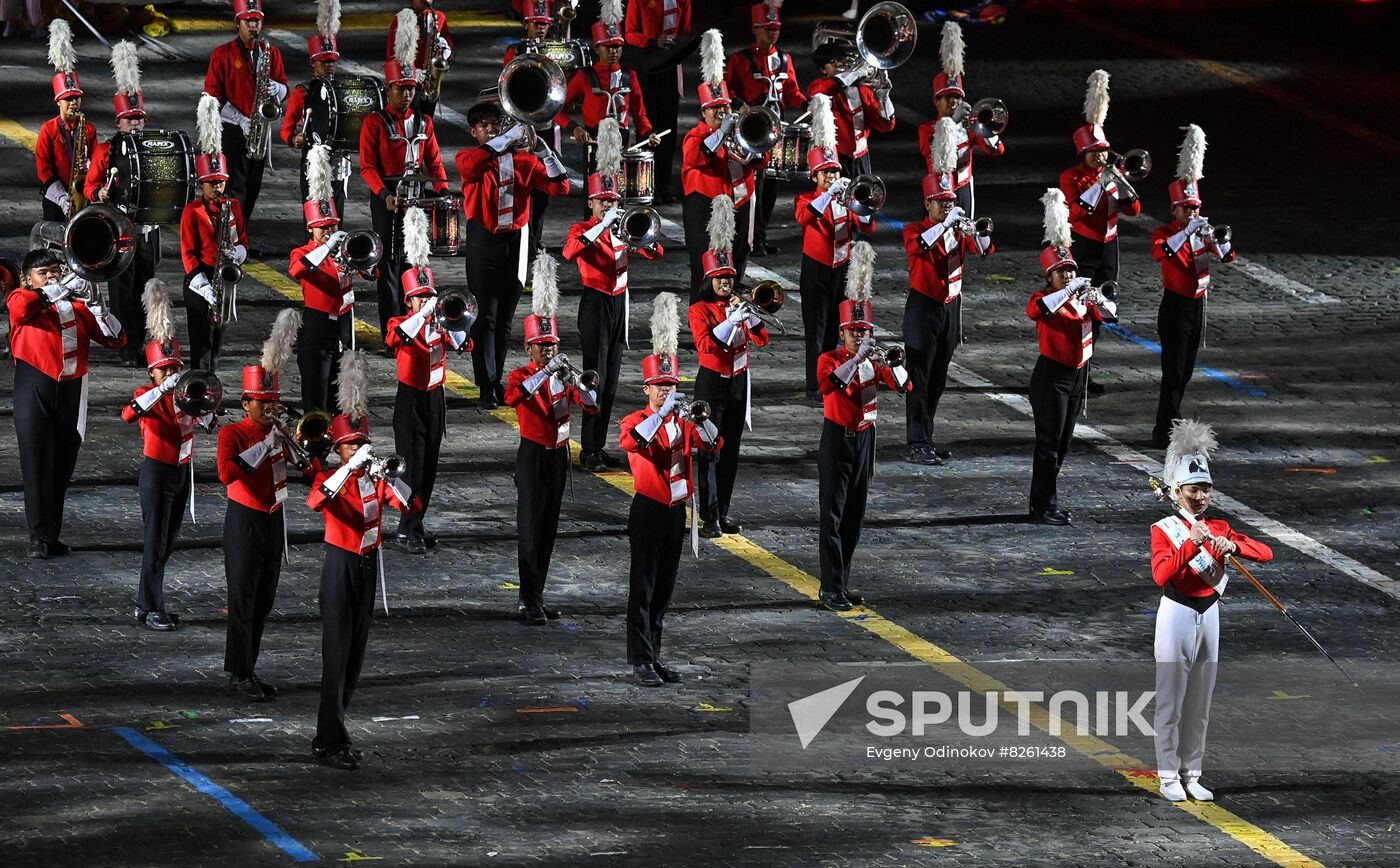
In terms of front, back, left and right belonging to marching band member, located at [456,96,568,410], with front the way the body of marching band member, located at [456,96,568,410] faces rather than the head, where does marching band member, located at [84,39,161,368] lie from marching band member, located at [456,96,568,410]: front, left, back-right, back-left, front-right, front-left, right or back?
back-right

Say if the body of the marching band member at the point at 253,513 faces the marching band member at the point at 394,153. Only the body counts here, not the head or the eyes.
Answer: no

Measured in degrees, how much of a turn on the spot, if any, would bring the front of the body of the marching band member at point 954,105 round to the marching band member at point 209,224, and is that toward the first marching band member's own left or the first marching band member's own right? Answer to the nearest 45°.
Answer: approximately 90° to the first marching band member's own right

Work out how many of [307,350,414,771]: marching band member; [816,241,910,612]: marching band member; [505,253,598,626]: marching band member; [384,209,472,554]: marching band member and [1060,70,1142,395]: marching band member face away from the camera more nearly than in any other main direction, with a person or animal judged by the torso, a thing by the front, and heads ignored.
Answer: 0

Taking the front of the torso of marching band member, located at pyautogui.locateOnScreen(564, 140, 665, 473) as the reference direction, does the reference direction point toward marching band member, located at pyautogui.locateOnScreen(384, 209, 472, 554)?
no

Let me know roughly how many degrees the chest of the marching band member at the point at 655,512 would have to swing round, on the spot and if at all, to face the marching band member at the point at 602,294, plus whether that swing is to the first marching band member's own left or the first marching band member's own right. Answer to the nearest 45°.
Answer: approximately 135° to the first marching band member's own left

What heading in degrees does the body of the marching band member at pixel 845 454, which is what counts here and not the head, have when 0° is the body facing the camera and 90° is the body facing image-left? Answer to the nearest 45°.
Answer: approximately 315°

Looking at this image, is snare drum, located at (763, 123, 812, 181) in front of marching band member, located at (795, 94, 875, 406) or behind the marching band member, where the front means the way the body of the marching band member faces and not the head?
behind

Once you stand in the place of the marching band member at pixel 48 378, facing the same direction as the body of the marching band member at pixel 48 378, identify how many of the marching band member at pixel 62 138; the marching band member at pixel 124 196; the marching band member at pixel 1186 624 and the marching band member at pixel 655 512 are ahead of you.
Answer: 2

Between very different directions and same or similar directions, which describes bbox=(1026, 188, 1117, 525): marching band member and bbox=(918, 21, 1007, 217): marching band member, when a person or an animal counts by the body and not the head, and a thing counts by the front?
same or similar directions

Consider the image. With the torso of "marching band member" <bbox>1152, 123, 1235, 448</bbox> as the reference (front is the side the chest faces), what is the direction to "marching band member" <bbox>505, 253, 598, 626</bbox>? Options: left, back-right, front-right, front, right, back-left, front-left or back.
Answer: right

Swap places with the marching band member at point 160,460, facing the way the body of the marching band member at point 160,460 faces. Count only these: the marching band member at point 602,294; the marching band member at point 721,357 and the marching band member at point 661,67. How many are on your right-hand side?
0

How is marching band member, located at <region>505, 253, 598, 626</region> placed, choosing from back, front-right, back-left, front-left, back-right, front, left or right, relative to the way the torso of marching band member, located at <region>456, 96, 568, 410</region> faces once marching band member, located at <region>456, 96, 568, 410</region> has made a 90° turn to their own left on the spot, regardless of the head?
back-right

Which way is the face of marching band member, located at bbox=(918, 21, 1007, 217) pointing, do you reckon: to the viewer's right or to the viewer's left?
to the viewer's right

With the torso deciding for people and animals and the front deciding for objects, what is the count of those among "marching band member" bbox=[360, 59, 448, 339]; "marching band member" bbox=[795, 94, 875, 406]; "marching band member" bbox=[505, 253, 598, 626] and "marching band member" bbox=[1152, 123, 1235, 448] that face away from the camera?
0

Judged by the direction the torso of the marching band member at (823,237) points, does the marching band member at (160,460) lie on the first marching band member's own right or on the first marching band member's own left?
on the first marching band member's own right

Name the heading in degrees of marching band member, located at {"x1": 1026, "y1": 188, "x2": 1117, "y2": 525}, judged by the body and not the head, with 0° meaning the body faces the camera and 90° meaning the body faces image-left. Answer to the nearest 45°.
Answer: approximately 315°

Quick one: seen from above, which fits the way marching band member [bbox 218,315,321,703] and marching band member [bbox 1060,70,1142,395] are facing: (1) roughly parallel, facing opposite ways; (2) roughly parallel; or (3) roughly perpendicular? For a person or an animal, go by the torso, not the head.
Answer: roughly parallel

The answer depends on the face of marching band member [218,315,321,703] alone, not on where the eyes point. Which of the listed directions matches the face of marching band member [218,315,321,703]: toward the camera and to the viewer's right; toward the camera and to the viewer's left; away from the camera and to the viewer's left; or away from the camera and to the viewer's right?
toward the camera and to the viewer's right
